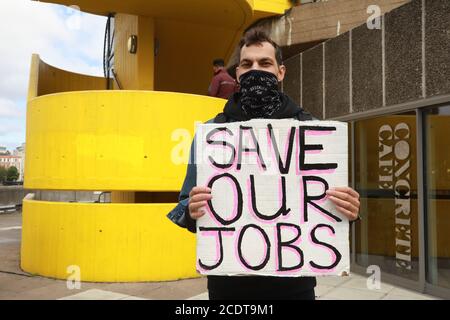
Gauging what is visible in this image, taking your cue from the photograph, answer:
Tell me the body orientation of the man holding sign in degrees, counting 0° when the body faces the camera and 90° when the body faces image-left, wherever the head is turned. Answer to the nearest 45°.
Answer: approximately 0°

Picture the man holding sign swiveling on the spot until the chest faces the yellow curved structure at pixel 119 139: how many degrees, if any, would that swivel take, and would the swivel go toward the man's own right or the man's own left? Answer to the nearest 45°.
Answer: approximately 135° to the man's own right

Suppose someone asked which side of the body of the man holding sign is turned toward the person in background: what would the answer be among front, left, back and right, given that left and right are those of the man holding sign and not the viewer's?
back

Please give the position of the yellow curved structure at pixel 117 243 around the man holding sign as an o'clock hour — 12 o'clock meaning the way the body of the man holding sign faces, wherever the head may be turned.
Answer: The yellow curved structure is roughly at 5 o'clock from the man holding sign.

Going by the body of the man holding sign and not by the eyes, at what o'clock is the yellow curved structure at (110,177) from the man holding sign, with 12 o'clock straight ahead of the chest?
The yellow curved structure is roughly at 5 o'clock from the man holding sign.
